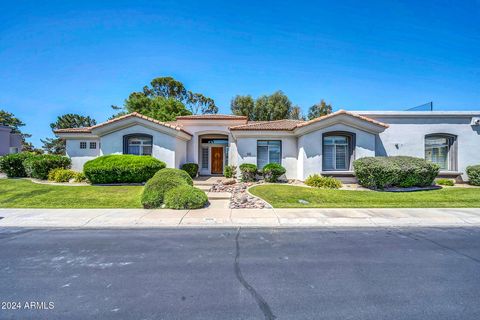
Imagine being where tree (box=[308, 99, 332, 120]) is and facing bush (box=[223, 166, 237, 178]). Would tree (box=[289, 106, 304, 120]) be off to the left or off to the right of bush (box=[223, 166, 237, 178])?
right

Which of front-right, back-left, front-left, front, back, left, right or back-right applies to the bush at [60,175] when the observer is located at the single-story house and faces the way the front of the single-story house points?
right

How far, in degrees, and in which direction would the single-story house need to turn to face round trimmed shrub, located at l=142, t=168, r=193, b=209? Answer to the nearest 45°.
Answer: approximately 45° to its right

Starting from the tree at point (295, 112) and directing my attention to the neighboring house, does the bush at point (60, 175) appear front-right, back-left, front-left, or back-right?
front-left

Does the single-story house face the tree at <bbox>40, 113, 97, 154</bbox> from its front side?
no

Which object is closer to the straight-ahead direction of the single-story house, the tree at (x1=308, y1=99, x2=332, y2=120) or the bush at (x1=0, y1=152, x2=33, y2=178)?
the bush

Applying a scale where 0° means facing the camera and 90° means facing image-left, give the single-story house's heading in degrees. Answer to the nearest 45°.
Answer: approximately 0°

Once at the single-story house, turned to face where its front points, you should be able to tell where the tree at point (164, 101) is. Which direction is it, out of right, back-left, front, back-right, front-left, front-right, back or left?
back-right

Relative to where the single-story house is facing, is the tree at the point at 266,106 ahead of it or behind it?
behind

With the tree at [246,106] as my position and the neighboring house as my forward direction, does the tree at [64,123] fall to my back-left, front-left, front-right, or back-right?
front-right

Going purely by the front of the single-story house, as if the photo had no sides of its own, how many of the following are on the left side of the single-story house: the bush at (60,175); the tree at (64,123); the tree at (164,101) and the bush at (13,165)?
0

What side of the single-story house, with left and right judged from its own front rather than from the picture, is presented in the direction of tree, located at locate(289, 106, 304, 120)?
back

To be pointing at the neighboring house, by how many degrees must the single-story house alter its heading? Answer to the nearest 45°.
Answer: approximately 90° to its right

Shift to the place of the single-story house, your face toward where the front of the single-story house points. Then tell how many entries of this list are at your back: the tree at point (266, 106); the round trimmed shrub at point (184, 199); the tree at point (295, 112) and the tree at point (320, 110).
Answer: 3

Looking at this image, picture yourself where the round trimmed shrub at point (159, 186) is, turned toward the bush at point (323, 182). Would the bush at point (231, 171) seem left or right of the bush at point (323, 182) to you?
left

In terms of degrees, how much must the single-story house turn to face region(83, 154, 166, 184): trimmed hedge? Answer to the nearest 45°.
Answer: approximately 90° to its right

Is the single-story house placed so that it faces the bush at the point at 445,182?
no

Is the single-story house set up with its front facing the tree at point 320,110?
no

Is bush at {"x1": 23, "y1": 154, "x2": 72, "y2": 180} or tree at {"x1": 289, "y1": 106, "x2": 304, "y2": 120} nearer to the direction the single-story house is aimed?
the bush
